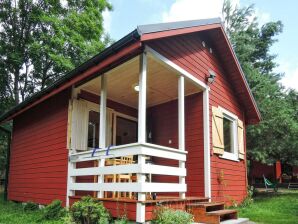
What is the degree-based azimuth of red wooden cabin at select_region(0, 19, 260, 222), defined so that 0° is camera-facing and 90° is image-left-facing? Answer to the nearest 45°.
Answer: approximately 315°

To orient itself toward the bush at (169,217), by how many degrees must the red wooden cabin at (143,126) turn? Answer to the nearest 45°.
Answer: approximately 45° to its right

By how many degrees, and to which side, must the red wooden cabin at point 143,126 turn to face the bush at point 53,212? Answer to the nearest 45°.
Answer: approximately 90° to its right

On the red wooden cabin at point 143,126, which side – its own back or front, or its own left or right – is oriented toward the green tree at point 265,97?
left
